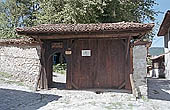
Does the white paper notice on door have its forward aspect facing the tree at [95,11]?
no

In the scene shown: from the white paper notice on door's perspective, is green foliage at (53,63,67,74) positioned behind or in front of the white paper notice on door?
behind

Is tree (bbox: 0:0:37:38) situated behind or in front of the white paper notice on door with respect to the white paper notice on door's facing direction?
behind

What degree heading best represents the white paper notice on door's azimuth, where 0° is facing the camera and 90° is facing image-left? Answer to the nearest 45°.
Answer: approximately 0°
